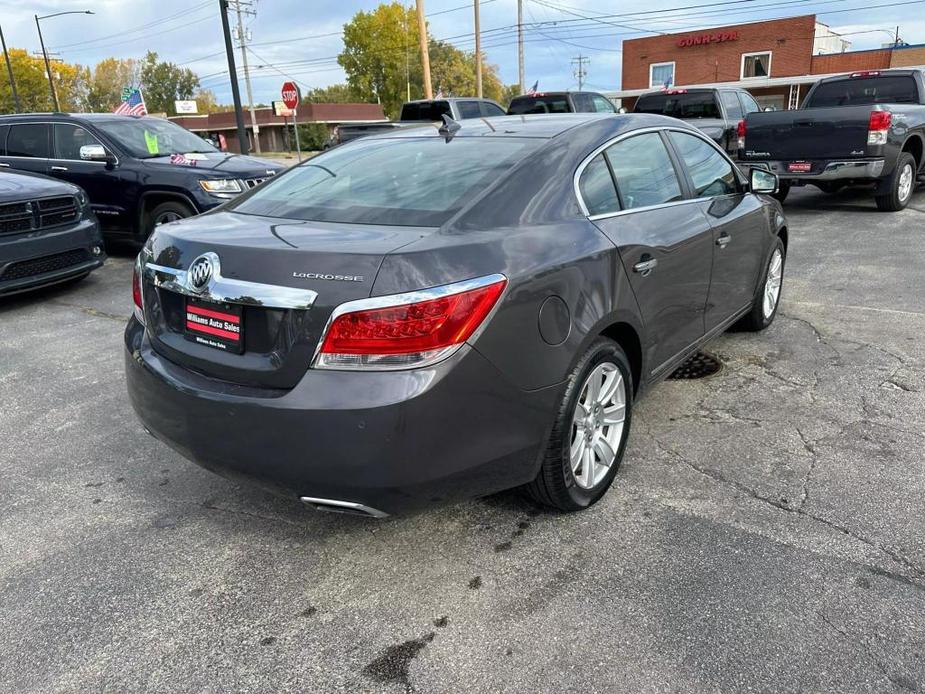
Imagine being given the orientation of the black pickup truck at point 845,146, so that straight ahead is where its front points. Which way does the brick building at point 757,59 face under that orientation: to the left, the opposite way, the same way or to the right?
the opposite way

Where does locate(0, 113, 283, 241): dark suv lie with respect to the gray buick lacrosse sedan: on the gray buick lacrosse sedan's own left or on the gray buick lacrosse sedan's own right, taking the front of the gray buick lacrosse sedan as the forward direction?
on the gray buick lacrosse sedan's own left

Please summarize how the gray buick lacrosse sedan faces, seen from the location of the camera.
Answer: facing away from the viewer and to the right of the viewer

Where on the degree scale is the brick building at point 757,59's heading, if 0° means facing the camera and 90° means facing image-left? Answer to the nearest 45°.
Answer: approximately 45°

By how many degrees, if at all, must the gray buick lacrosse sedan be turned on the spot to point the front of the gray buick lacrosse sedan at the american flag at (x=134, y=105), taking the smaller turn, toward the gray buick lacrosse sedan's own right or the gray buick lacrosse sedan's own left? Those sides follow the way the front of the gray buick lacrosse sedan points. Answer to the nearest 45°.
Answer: approximately 90° to the gray buick lacrosse sedan's own left

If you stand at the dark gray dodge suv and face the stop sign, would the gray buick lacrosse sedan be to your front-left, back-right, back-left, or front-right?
back-right

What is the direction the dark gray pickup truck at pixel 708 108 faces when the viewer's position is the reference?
facing away from the viewer and to the right of the viewer

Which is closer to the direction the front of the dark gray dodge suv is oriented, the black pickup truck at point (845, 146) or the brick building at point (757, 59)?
the black pickup truck

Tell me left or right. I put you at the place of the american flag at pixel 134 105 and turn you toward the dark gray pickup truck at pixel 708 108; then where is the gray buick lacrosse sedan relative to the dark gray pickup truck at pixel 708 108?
right

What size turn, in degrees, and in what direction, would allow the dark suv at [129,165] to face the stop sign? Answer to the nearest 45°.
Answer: approximately 135° to its left

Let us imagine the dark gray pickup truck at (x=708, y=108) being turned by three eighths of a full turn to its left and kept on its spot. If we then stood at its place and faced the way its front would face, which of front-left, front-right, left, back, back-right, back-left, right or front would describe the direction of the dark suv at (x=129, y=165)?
front-left

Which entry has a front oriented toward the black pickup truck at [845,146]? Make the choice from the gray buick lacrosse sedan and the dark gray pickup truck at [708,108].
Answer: the gray buick lacrosse sedan
